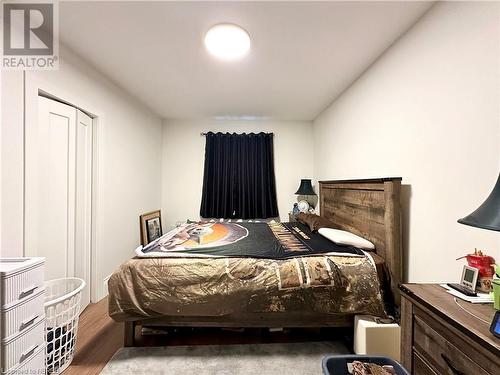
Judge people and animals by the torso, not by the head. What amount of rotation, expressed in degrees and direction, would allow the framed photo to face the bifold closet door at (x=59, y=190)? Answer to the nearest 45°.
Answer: approximately 90° to its right

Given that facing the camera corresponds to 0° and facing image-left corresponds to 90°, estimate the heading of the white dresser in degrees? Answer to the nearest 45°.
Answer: approximately 315°

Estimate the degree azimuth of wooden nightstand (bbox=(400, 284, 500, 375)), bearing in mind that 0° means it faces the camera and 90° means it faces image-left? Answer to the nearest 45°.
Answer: approximately 45°

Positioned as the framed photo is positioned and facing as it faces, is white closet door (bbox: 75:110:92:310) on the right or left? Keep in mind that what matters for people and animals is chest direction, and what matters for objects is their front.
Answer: on its right

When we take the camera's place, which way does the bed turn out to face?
facing to the left of the viewer

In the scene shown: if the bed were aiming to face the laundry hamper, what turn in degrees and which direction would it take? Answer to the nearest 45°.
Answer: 0° — it already faces it

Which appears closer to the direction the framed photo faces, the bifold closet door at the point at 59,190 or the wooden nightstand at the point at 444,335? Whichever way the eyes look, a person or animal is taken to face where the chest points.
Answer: the wooden nightstand

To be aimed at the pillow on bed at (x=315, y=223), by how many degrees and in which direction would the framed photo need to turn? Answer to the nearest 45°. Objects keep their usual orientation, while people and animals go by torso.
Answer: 0° — it already faces it
